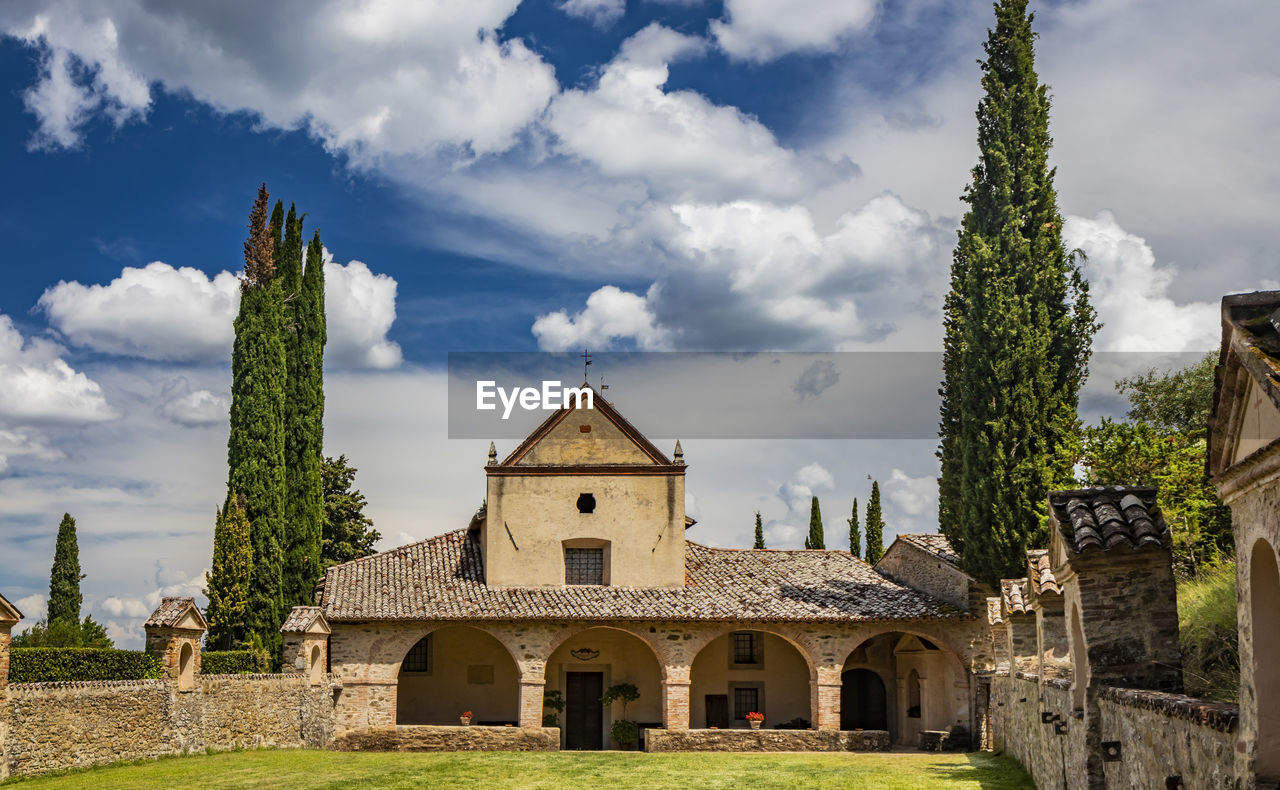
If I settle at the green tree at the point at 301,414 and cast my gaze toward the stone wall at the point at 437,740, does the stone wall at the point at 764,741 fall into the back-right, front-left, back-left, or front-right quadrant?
front-left

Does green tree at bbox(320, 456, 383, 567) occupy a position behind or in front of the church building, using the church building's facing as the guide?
behind

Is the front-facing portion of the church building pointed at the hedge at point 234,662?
no

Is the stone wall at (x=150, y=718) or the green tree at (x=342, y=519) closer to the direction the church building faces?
the stone wall

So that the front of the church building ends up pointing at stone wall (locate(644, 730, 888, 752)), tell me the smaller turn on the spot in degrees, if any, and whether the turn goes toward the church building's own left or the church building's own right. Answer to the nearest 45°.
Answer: approximately 45° to the church building's own left

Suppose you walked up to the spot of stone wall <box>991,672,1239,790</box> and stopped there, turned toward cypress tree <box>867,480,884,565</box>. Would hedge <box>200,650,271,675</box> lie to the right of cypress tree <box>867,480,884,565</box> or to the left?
left

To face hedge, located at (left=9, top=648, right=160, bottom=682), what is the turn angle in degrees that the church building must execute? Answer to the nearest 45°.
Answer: approximately 45° to its right

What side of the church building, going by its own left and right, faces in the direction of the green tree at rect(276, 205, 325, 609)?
right

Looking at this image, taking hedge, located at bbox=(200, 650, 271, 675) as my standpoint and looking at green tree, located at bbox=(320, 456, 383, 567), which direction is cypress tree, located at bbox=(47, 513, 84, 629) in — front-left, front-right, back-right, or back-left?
front-left

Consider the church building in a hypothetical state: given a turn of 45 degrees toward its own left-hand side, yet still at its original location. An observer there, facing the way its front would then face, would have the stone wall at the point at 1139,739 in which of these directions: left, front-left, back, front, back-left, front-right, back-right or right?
front-right

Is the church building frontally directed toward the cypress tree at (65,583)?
no

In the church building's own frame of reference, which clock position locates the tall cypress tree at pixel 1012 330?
The tall cypress tree is roughly at 10 o'clock from the church building.

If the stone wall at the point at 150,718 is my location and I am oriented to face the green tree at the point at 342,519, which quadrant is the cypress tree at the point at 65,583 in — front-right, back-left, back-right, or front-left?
front-left

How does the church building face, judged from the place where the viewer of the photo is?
facing the viewer

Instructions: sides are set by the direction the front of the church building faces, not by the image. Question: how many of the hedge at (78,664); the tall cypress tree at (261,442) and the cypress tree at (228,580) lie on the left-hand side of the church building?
0

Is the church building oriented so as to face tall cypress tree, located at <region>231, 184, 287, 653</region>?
no

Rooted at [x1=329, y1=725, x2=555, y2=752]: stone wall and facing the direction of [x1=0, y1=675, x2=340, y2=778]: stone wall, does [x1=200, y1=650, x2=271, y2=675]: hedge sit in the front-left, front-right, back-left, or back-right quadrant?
front-right

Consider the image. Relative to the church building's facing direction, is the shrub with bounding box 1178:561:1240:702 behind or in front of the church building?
in front
